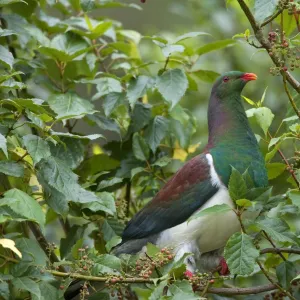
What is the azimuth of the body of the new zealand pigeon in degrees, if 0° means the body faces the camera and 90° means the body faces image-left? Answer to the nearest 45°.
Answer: approximately 270°

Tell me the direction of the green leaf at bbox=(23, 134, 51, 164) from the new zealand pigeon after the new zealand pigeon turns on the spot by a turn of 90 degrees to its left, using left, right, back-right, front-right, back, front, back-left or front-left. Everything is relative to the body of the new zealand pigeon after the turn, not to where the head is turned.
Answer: back-left

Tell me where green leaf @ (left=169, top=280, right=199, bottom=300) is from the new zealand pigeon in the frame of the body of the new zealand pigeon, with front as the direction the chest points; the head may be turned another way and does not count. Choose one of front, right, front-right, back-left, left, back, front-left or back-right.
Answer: right

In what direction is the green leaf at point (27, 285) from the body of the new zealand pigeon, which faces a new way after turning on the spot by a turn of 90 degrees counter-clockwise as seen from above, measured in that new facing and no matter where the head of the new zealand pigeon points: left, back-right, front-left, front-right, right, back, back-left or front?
back-left

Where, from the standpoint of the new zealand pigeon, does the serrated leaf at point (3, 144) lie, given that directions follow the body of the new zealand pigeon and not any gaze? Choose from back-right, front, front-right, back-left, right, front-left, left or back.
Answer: back-right

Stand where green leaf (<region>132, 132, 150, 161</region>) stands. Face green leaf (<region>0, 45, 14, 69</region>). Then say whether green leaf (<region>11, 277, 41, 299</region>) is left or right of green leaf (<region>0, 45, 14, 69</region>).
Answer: left

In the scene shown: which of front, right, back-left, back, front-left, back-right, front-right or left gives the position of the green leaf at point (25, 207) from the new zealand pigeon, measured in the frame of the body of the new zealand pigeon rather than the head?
back-right
